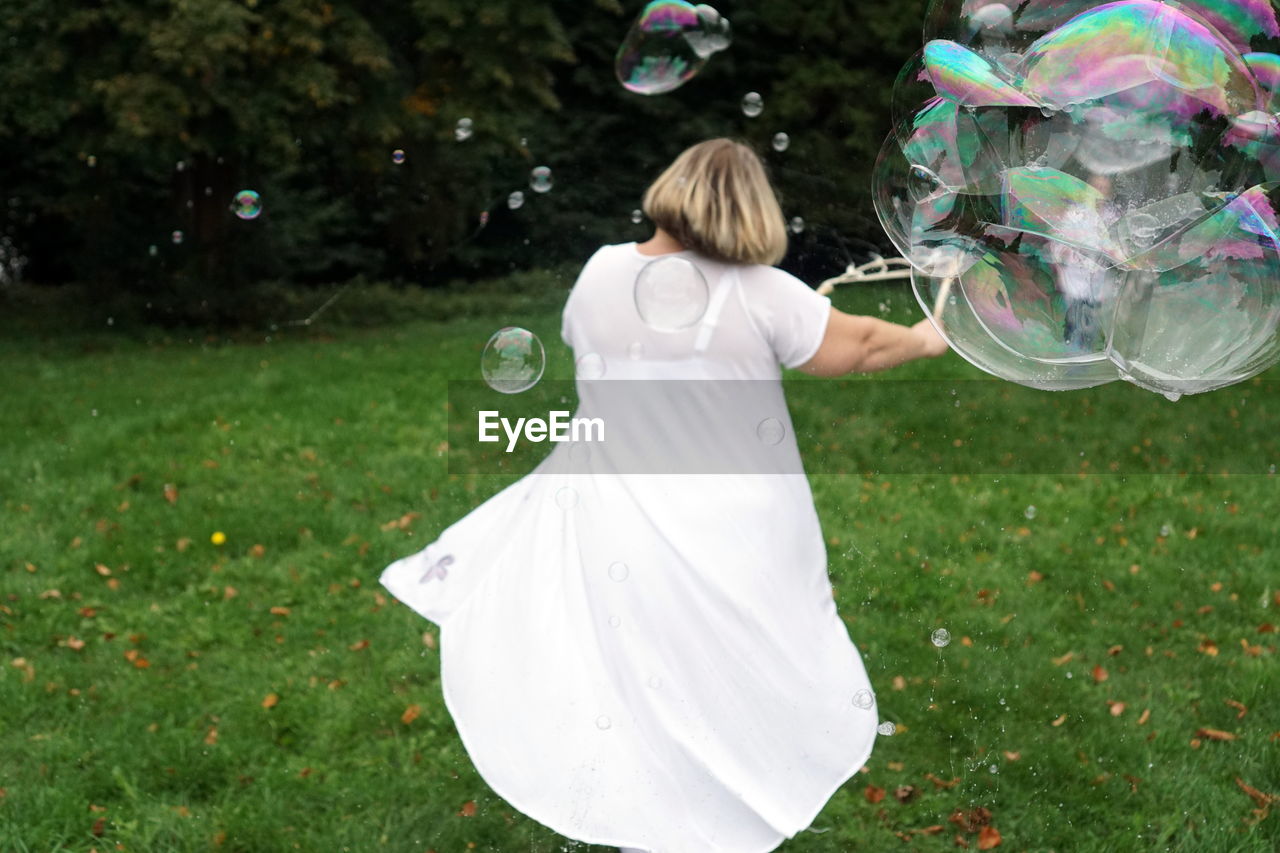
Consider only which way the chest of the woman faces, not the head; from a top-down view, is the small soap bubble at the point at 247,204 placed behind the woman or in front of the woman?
in front

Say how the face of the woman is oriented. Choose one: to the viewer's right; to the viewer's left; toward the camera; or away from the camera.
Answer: away from the camera

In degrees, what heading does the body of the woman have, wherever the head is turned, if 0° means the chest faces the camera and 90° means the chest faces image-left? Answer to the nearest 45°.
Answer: approximately 180°

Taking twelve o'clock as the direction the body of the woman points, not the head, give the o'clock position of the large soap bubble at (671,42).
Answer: The large soap bubble is roughly at 12 o'clock from the woman.
